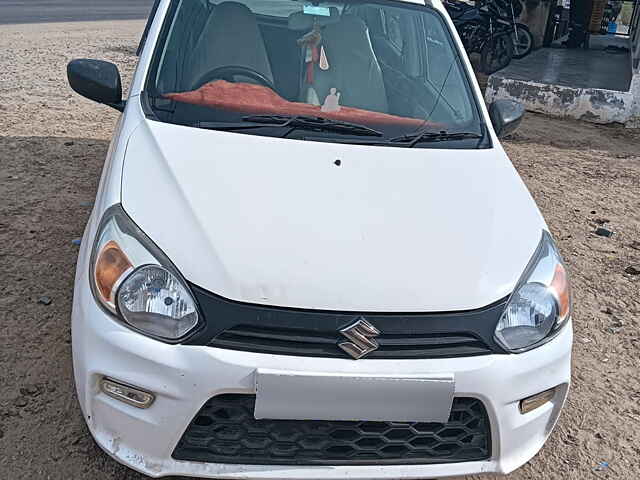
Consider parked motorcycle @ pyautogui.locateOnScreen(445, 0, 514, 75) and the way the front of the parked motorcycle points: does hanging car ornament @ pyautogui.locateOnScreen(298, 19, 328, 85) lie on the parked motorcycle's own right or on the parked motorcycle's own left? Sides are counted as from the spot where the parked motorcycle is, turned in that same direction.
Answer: on the parked motorcycle's own right

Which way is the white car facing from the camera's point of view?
toward the camera

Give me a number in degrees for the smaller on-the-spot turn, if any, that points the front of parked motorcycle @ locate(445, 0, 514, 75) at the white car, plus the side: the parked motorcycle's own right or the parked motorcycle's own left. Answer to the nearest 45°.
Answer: approximately 45° to the parked motorcycle's own right

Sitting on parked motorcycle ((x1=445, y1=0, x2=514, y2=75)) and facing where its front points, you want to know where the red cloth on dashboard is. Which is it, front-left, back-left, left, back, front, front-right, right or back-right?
front-right

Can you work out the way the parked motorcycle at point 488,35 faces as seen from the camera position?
facing the viewer and to the right of the viewer

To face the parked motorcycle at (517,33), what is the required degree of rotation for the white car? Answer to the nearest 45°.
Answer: approximately 180°

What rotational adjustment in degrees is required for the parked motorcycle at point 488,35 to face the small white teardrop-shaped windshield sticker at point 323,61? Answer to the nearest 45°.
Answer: approximately 45° to its right

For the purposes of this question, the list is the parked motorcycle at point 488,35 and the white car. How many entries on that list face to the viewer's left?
0
